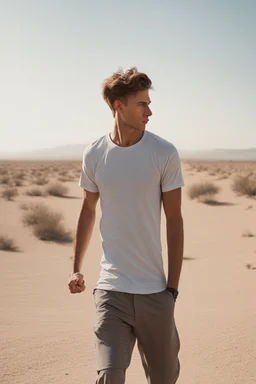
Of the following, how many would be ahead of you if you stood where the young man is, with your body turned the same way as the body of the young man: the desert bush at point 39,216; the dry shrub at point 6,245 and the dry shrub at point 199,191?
0

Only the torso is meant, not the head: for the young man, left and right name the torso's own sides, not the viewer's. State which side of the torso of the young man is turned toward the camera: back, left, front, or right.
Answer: front

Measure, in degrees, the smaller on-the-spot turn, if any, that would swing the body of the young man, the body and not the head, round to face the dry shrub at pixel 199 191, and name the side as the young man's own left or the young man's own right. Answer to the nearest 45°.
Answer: approximately 180°

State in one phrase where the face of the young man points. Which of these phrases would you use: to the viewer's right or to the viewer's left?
to the viewer's right

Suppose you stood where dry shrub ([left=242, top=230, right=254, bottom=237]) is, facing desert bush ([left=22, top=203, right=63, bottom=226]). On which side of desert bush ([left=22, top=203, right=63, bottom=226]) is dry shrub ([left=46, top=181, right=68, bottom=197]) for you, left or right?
right

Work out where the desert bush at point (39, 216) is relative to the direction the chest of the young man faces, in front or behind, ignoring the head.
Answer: behind

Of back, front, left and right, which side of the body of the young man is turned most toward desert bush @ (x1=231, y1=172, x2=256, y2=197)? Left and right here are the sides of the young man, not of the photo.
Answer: back

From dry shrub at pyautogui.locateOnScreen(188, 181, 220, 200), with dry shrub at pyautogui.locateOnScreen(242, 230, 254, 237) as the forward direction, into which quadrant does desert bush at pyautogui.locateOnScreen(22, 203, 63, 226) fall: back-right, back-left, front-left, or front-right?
front-right

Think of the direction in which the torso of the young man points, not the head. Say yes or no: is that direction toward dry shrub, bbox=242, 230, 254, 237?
no

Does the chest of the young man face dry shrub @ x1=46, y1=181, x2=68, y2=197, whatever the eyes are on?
no

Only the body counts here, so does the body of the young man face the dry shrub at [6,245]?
no
